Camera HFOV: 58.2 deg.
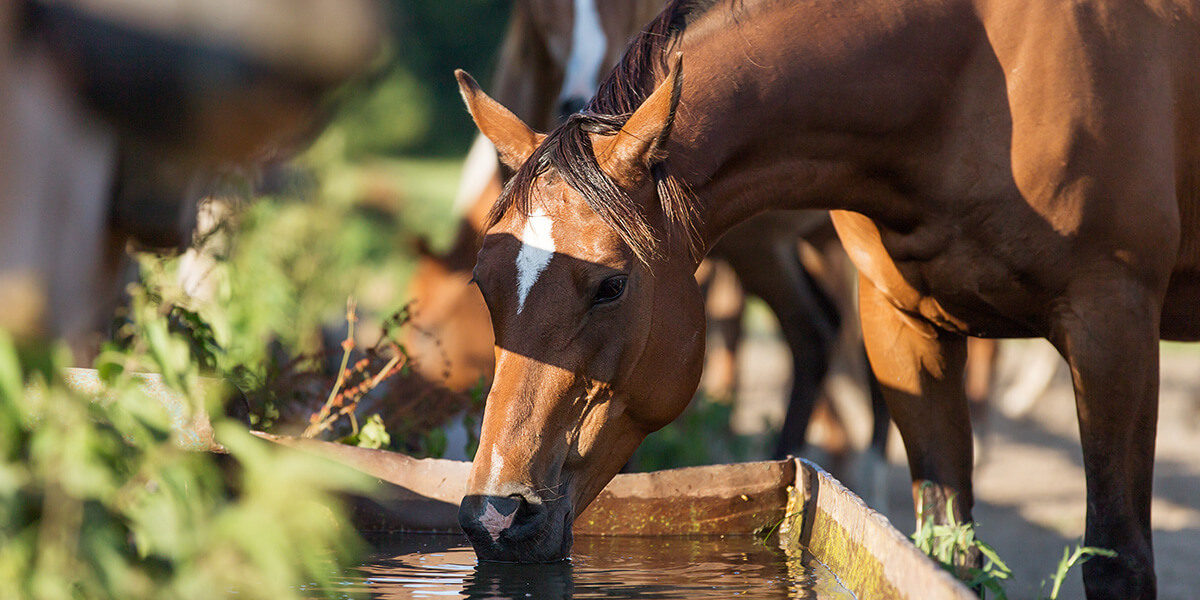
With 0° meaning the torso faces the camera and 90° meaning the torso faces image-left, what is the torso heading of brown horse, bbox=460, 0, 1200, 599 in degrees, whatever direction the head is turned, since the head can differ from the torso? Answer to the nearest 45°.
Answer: approximately 45°

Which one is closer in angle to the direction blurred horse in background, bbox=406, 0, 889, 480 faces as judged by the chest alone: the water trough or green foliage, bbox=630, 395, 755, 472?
the water trough

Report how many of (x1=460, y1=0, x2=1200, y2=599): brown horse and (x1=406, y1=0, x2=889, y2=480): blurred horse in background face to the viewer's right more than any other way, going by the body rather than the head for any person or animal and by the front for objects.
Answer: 0

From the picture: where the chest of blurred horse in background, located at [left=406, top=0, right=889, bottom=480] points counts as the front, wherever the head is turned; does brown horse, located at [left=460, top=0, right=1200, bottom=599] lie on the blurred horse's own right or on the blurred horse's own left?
on the blurred horse's own left

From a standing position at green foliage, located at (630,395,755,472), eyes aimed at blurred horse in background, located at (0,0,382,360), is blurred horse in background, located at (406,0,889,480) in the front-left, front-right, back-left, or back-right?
front-right

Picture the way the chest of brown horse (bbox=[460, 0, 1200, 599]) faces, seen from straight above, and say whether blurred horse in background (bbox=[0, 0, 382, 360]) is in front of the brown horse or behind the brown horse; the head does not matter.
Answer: in front

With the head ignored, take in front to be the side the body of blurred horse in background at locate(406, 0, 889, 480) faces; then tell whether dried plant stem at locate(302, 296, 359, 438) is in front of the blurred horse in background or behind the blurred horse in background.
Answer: in front
